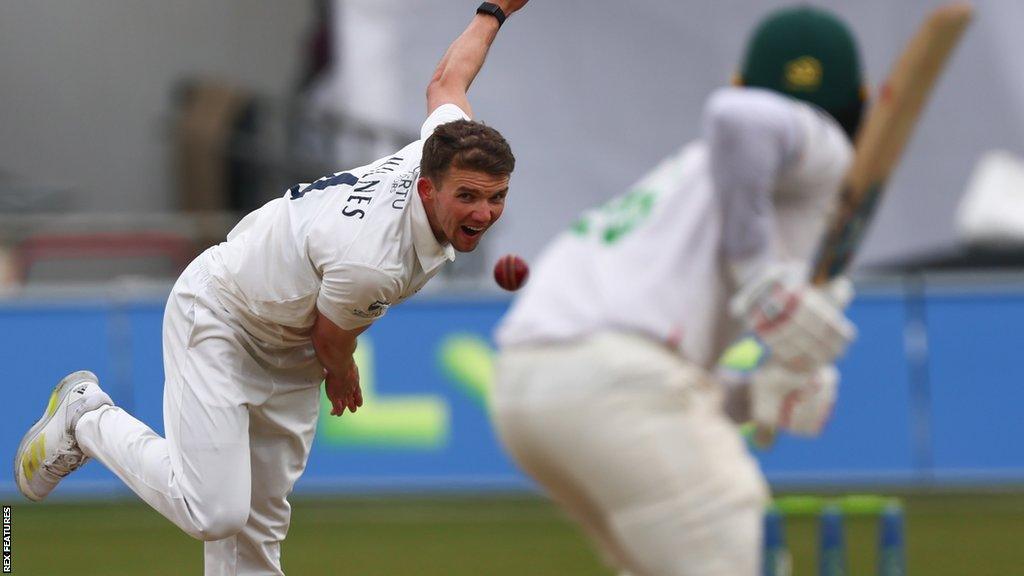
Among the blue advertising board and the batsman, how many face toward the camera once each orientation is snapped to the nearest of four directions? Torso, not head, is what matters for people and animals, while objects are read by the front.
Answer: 1

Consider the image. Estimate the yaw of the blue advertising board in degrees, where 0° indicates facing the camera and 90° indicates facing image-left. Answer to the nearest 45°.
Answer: approximately 0°

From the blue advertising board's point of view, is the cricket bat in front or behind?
in front

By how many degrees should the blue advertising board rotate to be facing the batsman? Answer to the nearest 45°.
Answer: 0° — it already faces them

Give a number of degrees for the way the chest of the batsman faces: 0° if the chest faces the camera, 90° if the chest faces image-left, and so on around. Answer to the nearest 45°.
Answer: approximately 225°

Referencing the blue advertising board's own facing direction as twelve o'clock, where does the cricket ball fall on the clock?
The cricket ball is roughly at 12 o'clock from the blue advertising board.
